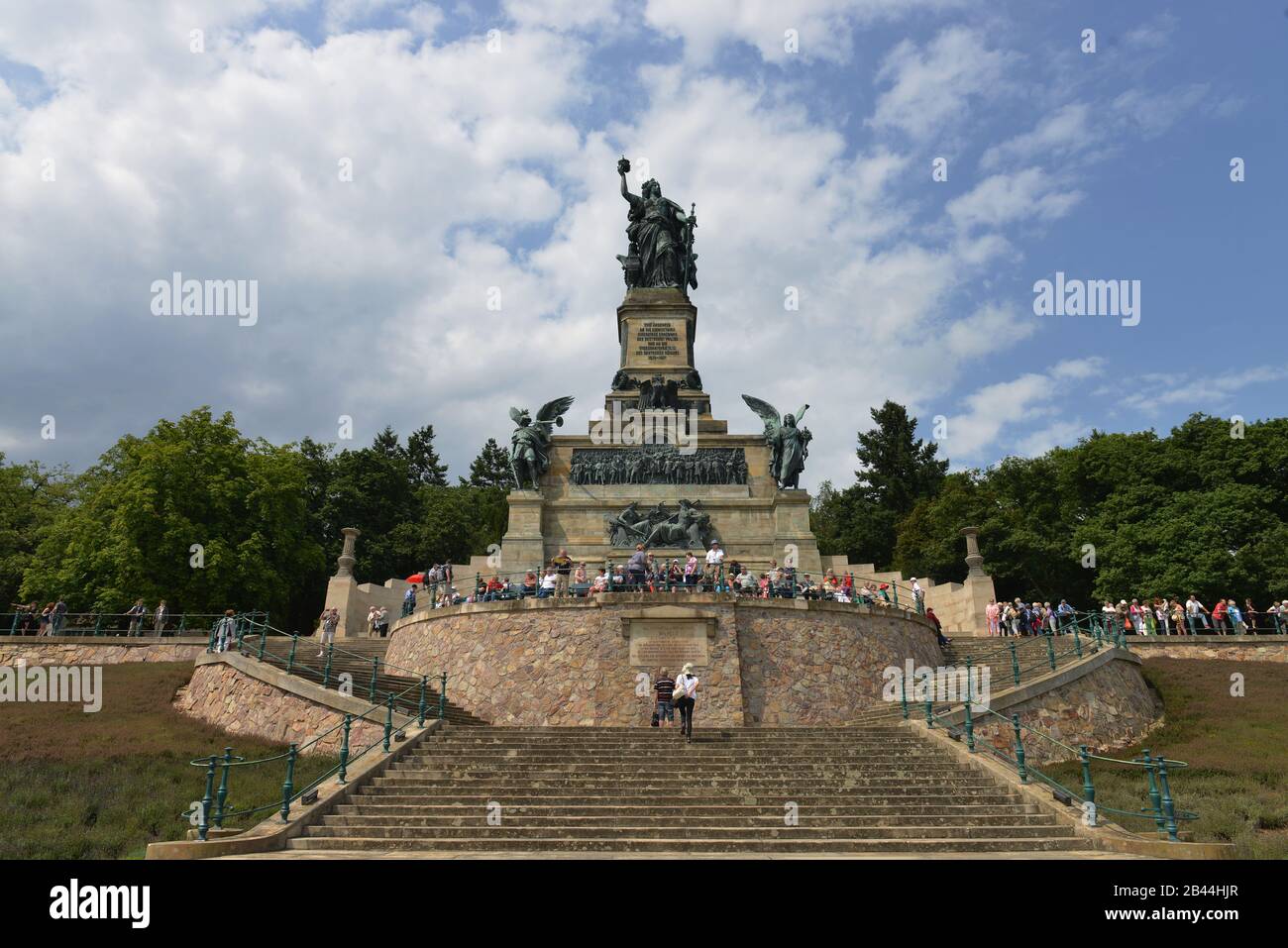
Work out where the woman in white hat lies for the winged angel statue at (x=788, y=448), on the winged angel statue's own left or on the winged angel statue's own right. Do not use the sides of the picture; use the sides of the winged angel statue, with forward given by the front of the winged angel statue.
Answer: on the winged angel statue's own right

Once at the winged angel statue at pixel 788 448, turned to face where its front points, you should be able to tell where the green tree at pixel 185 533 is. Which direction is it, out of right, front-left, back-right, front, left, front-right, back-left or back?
back-right

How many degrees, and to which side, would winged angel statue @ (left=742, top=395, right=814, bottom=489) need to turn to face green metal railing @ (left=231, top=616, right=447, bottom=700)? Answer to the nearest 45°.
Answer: approximately 90° to its right

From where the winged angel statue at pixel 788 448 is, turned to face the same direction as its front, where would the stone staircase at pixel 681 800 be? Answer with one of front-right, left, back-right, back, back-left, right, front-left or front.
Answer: front-right

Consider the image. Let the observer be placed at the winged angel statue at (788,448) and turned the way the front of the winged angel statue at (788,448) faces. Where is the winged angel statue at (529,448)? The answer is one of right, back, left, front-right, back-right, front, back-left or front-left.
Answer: back-right

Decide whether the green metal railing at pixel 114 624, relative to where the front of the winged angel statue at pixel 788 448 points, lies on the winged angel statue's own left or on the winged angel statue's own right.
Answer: on the winged angel statue's own right

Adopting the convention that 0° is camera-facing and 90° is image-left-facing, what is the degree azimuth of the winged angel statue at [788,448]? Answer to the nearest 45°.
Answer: approximately 315°

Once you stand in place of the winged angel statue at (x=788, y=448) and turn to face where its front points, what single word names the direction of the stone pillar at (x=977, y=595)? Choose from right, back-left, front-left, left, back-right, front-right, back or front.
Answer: front-left
